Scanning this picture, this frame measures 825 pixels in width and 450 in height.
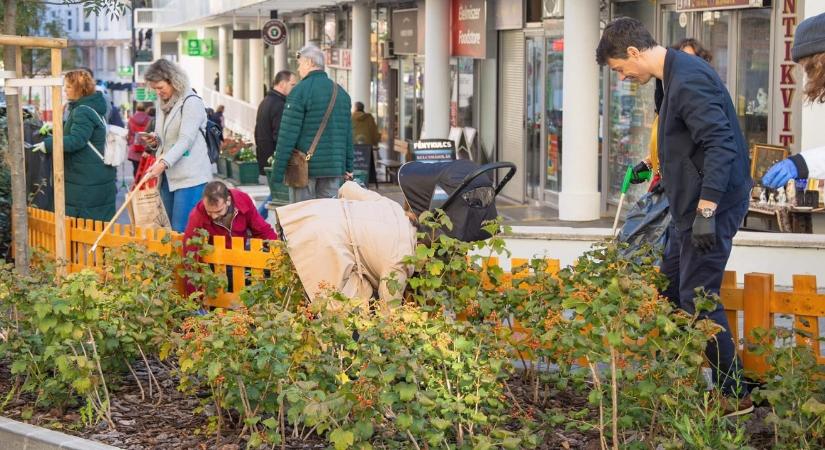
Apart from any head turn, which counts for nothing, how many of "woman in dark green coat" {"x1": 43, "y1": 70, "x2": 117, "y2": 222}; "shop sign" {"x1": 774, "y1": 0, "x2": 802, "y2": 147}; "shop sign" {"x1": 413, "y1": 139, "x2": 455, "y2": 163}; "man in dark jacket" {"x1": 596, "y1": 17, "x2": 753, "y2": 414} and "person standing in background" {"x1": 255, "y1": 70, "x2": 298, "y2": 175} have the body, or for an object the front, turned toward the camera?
2

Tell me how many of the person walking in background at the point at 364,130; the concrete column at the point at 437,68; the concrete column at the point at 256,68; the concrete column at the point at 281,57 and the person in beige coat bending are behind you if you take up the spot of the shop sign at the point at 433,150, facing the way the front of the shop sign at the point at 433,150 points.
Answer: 4

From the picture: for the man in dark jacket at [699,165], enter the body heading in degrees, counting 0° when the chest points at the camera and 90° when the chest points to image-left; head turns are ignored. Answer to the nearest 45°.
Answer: approximately 90°

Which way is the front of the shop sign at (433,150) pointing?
toward the camera

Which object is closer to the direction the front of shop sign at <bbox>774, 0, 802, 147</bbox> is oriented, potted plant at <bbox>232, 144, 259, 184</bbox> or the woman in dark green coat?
the woman in dark green coat

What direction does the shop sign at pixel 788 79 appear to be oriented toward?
toward the camera

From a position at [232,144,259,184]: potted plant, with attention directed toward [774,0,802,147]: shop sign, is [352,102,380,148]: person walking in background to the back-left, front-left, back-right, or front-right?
front-left

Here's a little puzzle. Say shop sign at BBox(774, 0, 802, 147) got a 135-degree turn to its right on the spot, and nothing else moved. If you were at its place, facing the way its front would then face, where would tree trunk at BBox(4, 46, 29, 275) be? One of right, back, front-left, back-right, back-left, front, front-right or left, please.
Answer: left

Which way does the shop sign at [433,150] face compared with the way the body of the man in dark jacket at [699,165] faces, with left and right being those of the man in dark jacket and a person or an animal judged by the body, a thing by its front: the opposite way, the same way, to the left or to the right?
to the left

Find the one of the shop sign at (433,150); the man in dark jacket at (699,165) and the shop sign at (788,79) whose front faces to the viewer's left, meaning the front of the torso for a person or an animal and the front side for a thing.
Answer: the man in dark jacket

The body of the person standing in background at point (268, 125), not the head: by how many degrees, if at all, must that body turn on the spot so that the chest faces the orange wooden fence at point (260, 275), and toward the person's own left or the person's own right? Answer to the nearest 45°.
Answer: approximately 135° to the person's own right

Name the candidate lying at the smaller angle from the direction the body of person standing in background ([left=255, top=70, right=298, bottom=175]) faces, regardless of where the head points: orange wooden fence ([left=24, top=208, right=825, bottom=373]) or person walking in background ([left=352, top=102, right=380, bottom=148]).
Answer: the person walking in background

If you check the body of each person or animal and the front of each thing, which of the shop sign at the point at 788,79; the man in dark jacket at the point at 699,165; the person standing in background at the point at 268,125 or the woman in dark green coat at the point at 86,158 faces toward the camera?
the shop sign

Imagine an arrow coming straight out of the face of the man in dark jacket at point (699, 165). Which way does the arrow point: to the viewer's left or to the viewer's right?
to the viewer's left

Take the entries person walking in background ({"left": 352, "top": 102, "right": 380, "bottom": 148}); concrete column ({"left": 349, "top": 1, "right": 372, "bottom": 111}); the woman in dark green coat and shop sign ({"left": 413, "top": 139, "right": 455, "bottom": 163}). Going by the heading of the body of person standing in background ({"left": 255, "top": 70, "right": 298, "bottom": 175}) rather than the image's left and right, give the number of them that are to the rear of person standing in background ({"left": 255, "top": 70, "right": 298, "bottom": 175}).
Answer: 1
